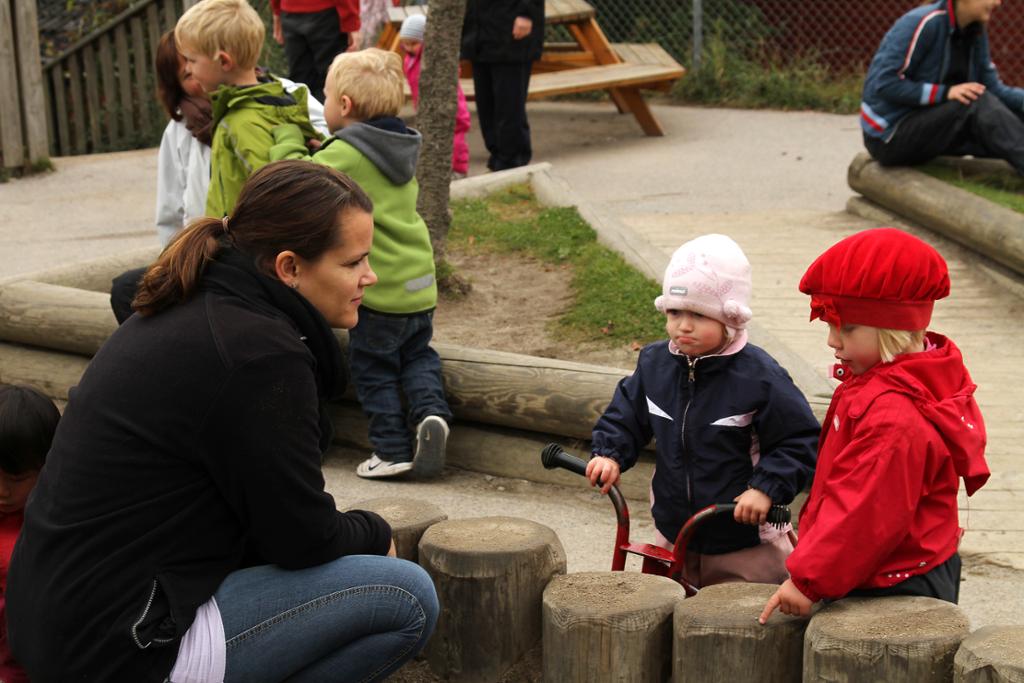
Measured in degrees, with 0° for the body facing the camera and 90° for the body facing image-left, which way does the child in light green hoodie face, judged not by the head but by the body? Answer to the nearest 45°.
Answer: approximately 135°

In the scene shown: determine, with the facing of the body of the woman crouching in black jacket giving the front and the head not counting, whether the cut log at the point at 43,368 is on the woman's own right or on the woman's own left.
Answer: on the woman's own left

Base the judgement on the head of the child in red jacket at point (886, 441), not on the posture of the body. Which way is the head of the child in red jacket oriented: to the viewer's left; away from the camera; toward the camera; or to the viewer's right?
to the viewer's left

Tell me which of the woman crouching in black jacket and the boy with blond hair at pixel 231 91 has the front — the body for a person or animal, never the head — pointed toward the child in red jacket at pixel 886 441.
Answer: the woman crouching in black jacket

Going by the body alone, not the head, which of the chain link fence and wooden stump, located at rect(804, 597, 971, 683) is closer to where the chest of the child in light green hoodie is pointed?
the chain link fence

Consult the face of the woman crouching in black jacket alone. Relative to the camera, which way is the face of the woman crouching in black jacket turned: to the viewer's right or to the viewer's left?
to the viewer's right

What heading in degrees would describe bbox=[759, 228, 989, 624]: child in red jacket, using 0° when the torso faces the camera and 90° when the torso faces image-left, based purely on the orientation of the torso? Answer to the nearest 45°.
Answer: approximately 90°

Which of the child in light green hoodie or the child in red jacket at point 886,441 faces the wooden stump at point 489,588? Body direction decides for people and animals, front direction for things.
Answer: the child in red jacket

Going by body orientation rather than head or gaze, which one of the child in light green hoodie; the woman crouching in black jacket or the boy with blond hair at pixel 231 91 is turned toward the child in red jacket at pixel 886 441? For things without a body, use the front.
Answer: the woman crouching in black jacket

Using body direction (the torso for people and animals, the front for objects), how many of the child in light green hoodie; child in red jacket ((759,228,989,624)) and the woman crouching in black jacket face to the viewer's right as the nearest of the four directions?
1

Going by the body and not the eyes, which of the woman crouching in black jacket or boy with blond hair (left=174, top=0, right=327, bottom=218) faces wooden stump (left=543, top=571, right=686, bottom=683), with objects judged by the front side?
the woman crouching in black jacket

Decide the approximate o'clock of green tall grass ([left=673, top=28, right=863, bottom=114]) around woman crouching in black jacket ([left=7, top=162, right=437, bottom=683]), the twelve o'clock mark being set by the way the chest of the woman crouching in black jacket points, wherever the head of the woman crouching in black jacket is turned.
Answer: The green tall grass is roughly at 10 o'clock from the woman crouching in black jacket.

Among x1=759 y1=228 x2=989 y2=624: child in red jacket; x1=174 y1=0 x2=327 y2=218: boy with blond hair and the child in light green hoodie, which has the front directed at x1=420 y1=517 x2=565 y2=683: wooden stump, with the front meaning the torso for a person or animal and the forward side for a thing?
the child in red jacket

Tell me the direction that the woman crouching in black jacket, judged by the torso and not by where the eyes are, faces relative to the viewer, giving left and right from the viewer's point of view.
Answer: facing to the right of the viewer
